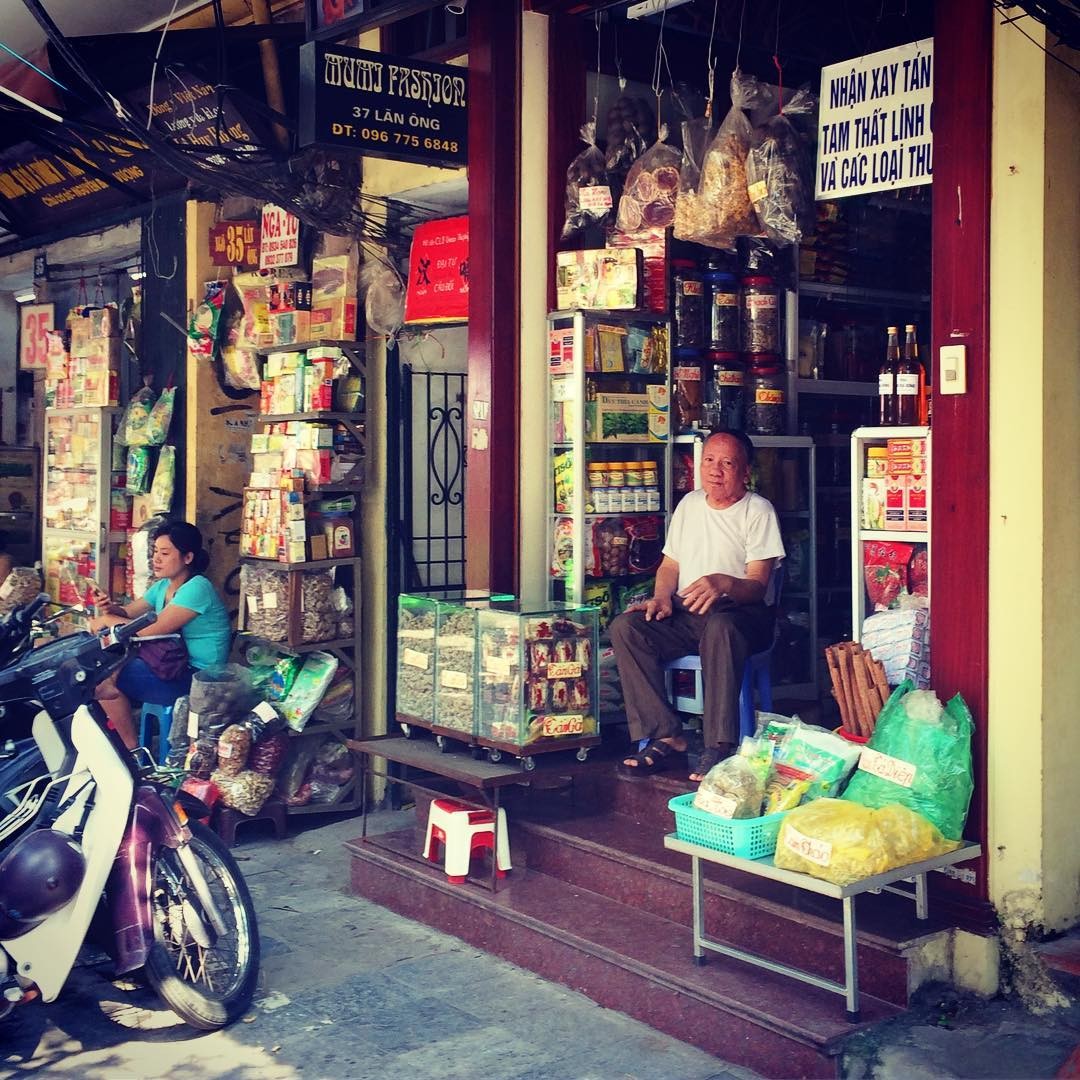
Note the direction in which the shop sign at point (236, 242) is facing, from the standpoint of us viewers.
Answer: facing the viewer

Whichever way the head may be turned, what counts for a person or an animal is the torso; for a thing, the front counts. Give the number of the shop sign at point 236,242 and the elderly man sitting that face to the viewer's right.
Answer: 0

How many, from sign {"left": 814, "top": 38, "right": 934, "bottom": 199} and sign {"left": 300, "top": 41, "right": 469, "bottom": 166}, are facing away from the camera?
0

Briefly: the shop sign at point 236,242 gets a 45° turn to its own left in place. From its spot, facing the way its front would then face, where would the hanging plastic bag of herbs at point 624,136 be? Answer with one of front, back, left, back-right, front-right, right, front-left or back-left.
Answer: front

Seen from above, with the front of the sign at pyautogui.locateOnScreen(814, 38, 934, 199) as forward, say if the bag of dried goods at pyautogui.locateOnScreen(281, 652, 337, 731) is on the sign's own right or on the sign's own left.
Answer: on the sign's own right

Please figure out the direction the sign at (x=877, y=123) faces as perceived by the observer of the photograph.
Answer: facing the viewer and to the left of the viewer

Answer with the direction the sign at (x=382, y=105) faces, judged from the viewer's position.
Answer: facing the viewer and to the right of the viewer
